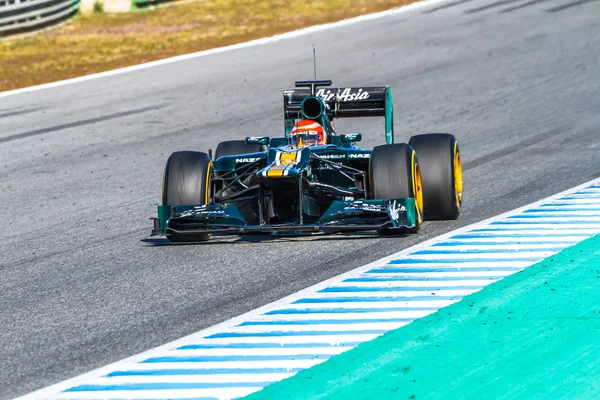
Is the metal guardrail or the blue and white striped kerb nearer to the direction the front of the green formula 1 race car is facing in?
the blue and white striped kerb

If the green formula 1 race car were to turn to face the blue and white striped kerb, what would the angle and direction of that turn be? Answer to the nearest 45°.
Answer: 0° — it already faces it

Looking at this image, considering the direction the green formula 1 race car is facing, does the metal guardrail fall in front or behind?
behind

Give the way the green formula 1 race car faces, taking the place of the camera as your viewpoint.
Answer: facing the viewer
